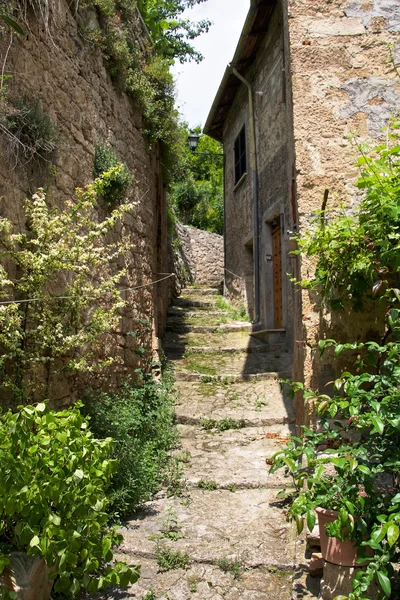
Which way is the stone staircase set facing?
toward the camera

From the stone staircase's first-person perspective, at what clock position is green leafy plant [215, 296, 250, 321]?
The green leafy plant is roughly at 6 o'clock from the stone staircase.

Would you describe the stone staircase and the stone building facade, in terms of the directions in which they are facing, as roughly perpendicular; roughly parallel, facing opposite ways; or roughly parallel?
roughly perpendicular

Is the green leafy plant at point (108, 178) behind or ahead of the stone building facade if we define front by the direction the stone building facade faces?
ahead

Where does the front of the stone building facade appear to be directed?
to the viewer's left

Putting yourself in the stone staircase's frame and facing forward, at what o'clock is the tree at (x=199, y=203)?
The tree is roughly at 6 o'clock from the stone staircase.

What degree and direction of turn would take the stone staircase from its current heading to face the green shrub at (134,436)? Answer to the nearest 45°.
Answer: approximately 135° to its right

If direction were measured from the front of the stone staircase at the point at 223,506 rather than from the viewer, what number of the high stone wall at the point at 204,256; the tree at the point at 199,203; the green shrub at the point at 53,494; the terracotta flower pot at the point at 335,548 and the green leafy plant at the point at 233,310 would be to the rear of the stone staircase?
3

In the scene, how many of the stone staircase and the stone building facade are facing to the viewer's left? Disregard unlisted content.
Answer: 1
